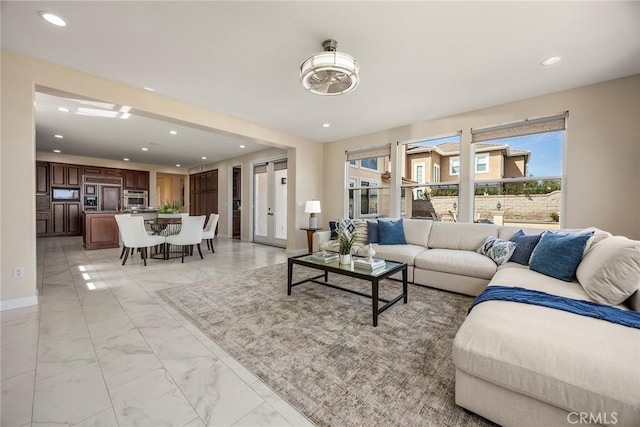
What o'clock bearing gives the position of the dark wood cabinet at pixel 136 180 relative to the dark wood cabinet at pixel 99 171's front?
the dark wood cabinet at pixel 136 180 is roughly at 9 o'clock from the dark wood cabinet at pixel 99 171.

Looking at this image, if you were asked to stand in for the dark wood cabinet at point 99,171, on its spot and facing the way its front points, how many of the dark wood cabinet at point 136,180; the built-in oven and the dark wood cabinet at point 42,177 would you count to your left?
2

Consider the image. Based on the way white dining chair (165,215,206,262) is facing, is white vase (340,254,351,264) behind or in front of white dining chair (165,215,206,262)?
behind

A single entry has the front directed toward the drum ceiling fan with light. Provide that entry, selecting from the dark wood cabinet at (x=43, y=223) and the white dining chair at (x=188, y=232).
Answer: the dark wood cabinet

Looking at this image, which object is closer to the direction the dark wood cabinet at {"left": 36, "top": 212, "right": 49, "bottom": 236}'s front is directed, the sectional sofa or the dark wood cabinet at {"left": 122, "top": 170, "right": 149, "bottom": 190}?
the sectional sofa

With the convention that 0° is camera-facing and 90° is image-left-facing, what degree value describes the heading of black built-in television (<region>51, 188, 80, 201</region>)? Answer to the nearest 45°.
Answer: approximately 0°

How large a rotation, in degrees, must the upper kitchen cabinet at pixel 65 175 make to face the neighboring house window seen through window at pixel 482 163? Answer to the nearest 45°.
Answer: approximately 45° to its left

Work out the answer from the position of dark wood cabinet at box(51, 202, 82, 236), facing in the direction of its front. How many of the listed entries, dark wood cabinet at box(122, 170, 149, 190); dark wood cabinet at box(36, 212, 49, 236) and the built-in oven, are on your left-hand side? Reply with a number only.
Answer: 2

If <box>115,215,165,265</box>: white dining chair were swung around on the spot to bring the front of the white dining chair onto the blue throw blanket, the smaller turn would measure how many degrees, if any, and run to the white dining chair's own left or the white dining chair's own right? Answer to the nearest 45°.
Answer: approximately 90° to the white dining chair's own right

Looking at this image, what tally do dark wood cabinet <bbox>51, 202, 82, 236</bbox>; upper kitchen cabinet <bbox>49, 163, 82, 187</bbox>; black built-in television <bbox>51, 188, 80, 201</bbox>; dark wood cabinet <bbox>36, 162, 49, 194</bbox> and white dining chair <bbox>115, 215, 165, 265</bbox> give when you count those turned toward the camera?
4

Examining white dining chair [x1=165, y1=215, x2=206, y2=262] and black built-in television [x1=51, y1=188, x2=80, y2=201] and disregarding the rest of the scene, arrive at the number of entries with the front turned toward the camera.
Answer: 1

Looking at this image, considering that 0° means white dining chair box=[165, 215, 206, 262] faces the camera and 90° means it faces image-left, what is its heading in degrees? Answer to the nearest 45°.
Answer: approximately 135°

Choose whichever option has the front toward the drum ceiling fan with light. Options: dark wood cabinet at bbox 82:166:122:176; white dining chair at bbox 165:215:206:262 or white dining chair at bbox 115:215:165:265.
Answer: the dark wood cabinet
